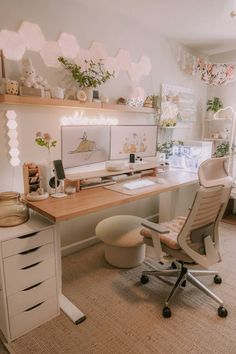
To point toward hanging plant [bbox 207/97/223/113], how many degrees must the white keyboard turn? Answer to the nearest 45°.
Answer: approximately 90° to its left

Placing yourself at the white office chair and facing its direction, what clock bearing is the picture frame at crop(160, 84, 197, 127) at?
The picture frame is roughly at 1 o'clock from the white office chair.

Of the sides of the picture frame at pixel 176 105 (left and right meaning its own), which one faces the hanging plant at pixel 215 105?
left

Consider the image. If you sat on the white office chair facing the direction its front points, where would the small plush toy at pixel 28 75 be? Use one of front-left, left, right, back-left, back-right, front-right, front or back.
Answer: front-left

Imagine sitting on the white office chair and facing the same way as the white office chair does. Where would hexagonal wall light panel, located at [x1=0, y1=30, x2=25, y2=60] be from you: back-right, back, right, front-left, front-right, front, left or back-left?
front-left

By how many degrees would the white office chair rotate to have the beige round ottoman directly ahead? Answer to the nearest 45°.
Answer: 0° — it already faces it

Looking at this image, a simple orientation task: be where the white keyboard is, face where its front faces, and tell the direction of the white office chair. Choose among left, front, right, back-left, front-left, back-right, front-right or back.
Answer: front

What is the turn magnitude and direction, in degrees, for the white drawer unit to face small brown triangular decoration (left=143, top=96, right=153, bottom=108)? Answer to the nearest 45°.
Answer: approximately 90° to its left

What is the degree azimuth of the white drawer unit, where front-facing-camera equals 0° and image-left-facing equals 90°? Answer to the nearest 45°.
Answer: approximately 315°

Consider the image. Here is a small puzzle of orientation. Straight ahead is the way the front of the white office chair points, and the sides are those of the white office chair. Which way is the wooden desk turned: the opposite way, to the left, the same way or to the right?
the opposite way

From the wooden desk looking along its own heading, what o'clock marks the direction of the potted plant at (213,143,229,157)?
The potted plant is roughly at 9 o'clock from the wooden desk.

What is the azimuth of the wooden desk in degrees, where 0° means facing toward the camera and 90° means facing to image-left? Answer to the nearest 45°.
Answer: approximately 315°

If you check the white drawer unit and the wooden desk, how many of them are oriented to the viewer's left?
0
